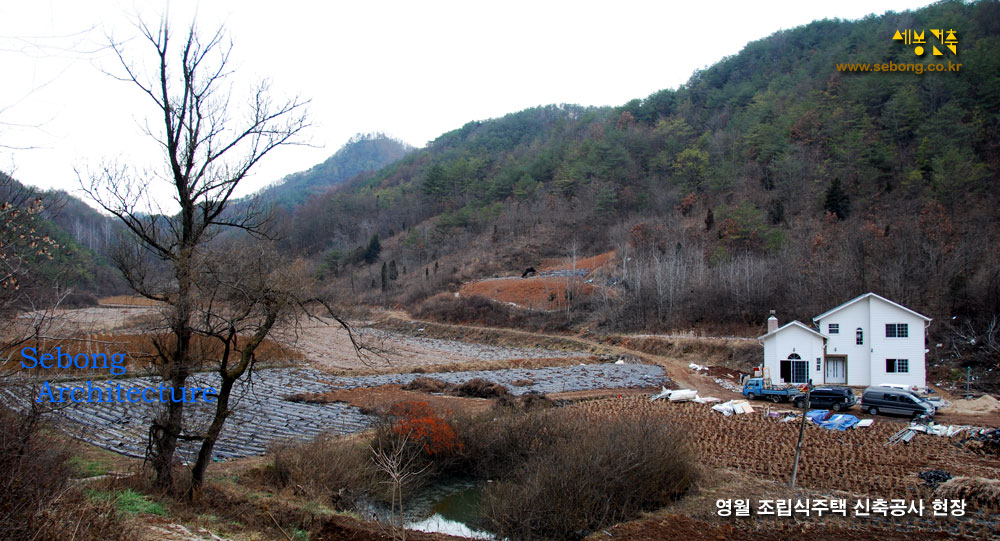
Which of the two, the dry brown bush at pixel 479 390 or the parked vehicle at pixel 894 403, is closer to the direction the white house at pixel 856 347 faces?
the parked vehicle

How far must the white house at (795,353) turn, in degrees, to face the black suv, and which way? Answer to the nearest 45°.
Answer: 0° — it already faces it

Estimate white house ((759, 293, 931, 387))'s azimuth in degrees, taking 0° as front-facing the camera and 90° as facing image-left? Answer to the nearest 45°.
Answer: approximately 0°

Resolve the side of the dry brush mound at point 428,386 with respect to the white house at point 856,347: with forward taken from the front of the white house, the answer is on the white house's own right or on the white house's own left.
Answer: on the white house's own right

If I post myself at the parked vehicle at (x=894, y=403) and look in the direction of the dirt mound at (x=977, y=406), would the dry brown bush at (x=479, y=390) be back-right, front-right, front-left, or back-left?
back-left

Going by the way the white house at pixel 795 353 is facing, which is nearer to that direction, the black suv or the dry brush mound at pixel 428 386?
the black suv
